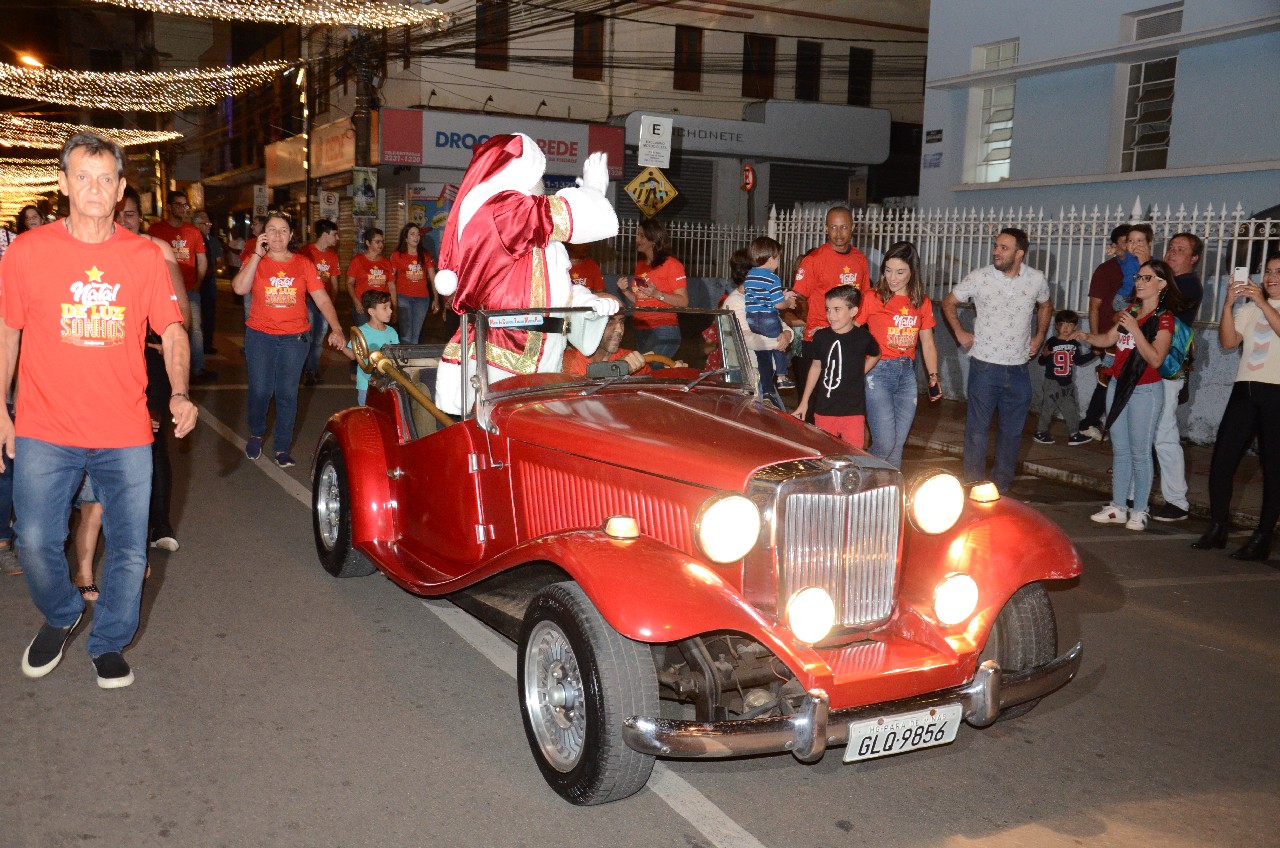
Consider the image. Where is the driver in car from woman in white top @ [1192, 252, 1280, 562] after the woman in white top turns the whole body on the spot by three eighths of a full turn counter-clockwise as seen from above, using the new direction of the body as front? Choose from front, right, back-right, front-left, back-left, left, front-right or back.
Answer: back-right

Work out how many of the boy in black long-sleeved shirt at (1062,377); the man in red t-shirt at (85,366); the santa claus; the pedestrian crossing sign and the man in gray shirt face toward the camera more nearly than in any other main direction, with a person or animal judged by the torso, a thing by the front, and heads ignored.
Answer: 4

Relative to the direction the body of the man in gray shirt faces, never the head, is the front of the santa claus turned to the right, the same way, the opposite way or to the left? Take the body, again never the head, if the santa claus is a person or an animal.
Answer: to the left

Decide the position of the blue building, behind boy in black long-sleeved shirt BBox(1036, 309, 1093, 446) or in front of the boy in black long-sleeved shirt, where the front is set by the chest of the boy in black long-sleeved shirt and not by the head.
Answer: behind

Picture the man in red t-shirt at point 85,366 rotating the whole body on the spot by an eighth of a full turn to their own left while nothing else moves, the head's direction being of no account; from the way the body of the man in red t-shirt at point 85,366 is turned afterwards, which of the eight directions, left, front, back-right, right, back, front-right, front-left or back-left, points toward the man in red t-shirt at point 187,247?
back-left

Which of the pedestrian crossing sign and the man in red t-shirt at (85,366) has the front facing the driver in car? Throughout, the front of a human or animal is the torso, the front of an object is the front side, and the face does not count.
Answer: the pedestrian crossing sign

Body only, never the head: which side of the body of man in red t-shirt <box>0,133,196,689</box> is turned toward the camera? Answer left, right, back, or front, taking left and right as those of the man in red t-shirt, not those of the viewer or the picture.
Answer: front

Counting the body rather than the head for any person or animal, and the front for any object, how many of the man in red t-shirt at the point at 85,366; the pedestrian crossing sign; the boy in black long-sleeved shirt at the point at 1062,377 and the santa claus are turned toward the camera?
3

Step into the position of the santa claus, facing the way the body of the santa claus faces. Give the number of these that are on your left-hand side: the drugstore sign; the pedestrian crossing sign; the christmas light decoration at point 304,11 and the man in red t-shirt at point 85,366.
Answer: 3

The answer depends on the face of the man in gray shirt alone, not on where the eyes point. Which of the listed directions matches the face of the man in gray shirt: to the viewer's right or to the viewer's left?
to the viewer's left

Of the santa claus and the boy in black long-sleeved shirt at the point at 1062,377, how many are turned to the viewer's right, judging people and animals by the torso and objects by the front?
1
